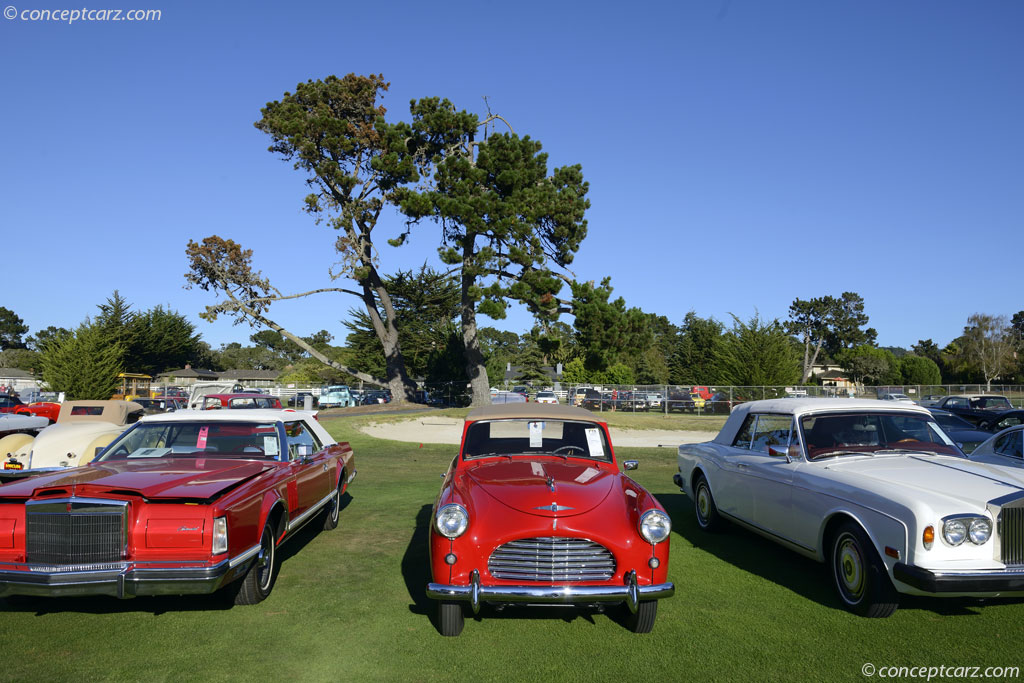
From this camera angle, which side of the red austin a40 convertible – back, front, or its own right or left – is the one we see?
front

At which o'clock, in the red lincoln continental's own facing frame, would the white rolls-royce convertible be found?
The white rolls-royce convertible is roughly at 8 o'clock from the red lincoln continental.

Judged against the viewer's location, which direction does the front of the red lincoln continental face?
facing the viewer and to the left of the viewer

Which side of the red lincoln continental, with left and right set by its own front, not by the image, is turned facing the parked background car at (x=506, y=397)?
back

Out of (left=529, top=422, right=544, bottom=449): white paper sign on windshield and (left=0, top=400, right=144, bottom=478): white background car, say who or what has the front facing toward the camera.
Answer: the white paper sign on windshield

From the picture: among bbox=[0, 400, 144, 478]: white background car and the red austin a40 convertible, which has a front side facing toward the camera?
the red austin a40 convertible

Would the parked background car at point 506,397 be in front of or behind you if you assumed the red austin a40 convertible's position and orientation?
behind

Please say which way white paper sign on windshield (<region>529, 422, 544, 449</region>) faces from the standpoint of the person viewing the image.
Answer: facing the viewer

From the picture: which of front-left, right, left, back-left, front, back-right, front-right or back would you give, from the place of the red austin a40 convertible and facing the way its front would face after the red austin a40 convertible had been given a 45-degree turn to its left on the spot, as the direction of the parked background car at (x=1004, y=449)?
left

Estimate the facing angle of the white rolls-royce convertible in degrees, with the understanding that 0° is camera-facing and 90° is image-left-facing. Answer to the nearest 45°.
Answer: approximately 315°

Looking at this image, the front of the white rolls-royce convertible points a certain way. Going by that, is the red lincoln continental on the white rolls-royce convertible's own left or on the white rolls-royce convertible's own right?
on the white rolls-royce convertible's own right

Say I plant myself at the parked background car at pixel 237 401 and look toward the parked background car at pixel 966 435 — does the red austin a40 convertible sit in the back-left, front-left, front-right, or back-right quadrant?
front-right
